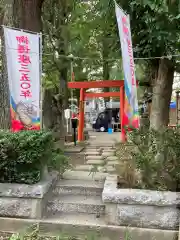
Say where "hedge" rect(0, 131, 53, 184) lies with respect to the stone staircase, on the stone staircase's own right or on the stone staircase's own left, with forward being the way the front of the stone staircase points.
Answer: on the stone staircase's own right

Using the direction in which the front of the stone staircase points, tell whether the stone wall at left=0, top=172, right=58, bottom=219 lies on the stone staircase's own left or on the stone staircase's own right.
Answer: on the stone staircase's own right

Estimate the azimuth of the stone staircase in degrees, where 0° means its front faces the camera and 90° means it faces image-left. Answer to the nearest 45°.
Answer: approximately 0°

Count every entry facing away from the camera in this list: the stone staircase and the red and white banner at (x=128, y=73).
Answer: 0
